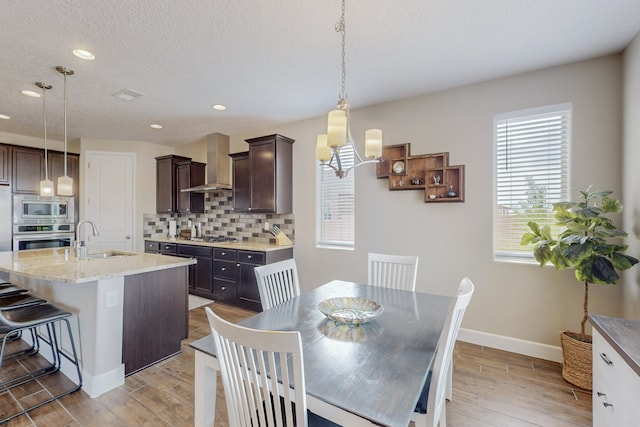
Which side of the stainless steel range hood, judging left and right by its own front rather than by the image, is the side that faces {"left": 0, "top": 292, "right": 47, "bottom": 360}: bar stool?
front

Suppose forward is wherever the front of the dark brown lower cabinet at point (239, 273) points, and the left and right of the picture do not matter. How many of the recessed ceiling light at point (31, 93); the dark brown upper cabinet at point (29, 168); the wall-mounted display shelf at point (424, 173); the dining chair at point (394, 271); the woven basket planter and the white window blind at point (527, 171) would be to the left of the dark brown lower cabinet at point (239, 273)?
4

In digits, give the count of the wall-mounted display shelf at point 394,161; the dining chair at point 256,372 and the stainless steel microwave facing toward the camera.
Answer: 2

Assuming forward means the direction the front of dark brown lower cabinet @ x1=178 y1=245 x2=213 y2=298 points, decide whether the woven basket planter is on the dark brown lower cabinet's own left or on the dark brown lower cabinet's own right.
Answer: on the dark brown lower cabinet's own left

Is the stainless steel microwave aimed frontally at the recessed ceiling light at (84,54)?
yes

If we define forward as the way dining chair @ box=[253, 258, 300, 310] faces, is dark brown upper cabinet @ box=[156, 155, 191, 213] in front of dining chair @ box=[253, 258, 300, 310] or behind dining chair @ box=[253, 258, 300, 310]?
behind

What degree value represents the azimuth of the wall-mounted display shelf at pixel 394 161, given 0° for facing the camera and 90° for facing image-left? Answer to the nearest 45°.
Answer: approximately 0°

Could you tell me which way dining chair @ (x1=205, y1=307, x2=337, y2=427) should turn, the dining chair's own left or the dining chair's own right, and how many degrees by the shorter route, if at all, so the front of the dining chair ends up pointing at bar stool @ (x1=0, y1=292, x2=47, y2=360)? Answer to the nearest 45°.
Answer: approximately 90° to the dining chair's own left

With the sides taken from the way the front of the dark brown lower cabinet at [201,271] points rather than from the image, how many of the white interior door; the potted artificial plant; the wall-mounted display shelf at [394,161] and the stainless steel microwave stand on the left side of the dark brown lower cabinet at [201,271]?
2

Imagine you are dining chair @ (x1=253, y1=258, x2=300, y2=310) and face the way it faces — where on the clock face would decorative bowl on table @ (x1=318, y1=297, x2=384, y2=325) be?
The decorative bowl on table is roughly at 12 o'clock from the dining chair.
